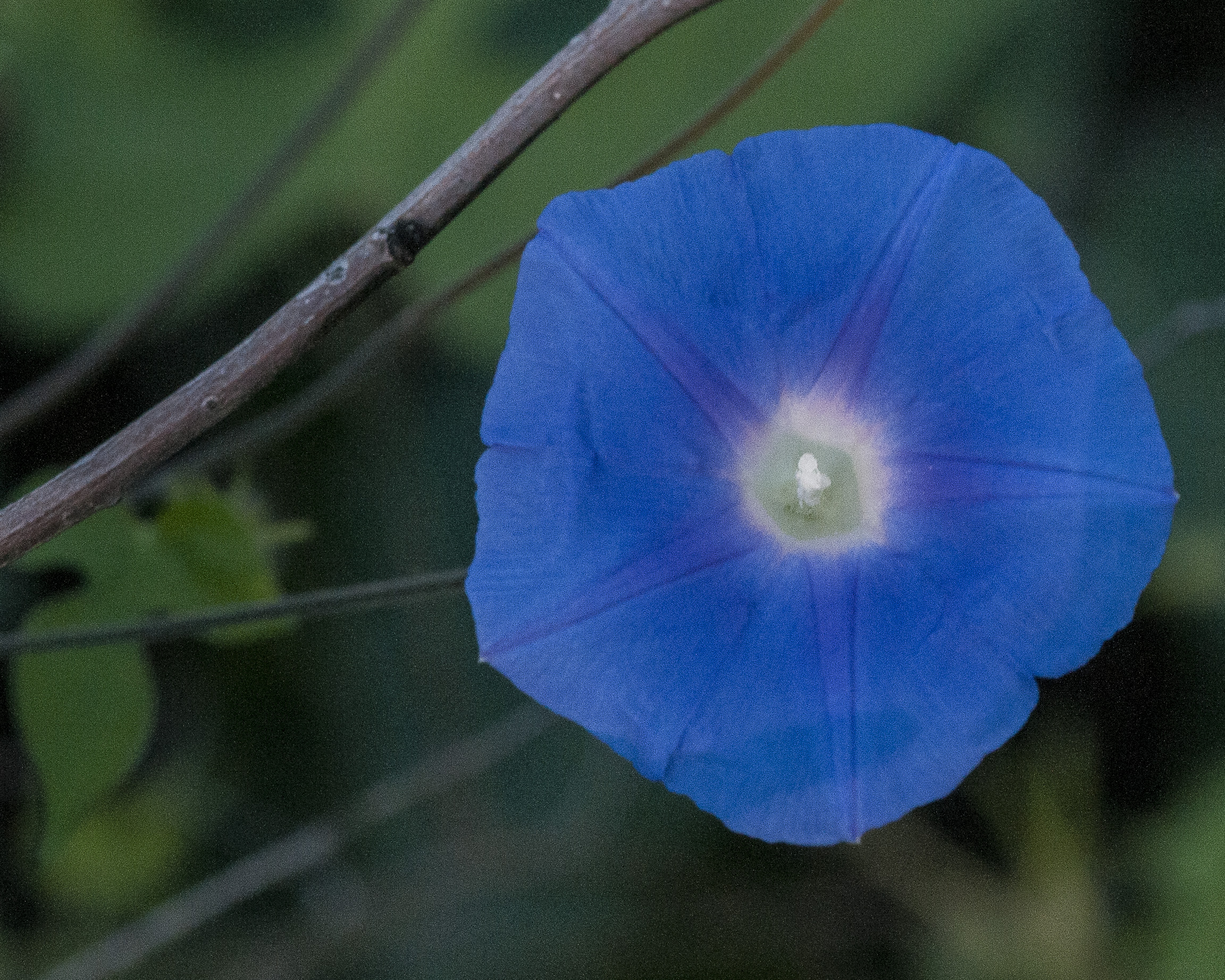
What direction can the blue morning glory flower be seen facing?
toward the camera

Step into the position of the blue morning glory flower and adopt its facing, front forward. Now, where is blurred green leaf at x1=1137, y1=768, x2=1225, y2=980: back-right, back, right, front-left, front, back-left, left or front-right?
back
